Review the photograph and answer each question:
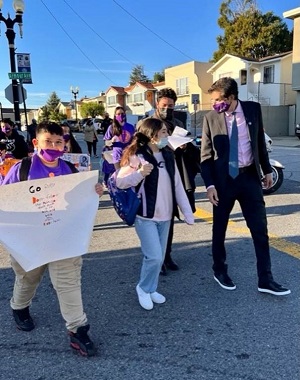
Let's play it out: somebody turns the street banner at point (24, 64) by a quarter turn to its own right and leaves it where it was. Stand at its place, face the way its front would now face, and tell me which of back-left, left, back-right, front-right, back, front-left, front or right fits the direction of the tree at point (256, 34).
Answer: back-right

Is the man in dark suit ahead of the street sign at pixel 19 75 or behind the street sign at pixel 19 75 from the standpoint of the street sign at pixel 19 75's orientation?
ahead

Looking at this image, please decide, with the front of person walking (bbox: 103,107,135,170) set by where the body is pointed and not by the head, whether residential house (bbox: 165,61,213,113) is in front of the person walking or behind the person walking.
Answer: behind

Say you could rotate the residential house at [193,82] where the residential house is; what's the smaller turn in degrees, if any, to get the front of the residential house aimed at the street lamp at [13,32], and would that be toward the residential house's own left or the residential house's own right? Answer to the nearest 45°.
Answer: approximately 45° to the residential house's own left

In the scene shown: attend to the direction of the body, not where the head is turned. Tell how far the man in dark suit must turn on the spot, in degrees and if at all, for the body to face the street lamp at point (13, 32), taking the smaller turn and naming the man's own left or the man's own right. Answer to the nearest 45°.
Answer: approximately 135° to the man's own right

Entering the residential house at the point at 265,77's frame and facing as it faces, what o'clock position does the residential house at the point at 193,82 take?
the residential house at the point at 193,82 is roughly at 3 o'clock from the residential house at the point at 265,77.

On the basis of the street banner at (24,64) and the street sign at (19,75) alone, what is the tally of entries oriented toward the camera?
2

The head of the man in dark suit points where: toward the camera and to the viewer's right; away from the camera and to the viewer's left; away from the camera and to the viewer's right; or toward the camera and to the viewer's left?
toward the camera and to the viewer's left

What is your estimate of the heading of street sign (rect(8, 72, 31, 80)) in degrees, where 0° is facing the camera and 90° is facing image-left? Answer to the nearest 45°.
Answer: approximately 0°

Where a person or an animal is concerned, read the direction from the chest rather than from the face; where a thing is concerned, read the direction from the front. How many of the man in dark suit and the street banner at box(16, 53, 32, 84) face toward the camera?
2

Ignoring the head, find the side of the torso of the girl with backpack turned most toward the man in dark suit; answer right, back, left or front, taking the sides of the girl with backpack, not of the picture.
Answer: left

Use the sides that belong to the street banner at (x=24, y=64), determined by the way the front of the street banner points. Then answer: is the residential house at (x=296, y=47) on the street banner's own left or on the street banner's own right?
on the street banner's own left
